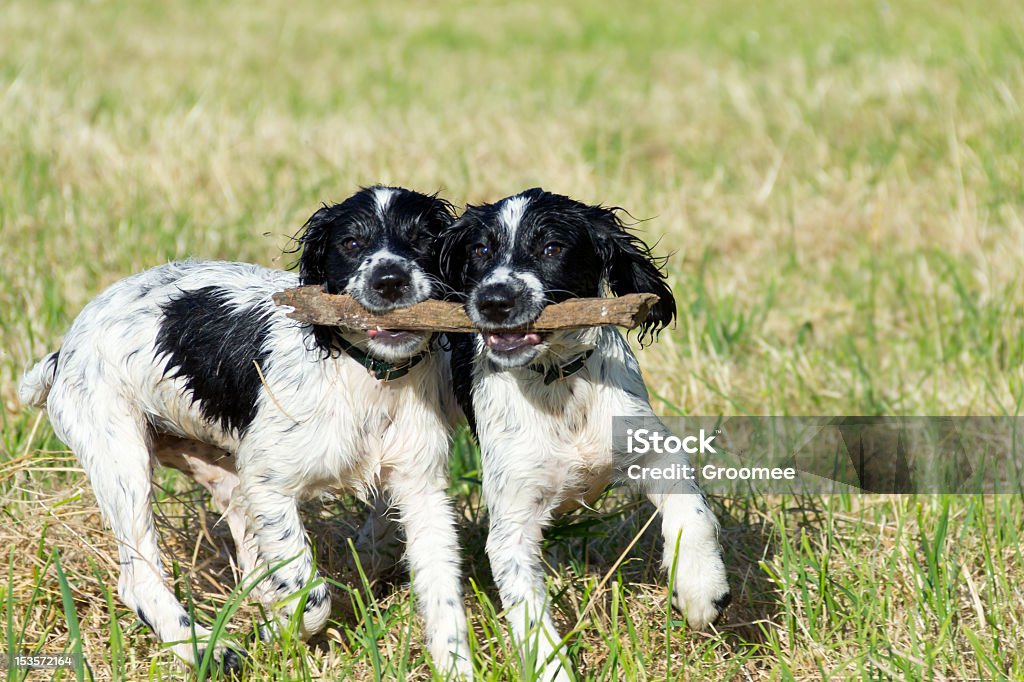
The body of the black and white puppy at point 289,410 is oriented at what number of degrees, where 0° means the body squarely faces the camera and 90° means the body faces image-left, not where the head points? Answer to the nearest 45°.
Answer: approximately 315°

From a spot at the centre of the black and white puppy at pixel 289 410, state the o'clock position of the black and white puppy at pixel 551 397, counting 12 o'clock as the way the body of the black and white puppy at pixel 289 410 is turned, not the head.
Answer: the black and white puppy at pixel 551 397 is roughly at 11 o'clock from the black and white puppy at pixel 289 410.

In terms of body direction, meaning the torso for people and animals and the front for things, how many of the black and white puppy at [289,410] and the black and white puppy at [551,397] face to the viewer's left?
0

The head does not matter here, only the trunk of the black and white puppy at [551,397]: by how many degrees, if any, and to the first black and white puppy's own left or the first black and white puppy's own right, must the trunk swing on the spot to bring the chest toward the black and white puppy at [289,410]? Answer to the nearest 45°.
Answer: approximately 90° to the first black and white puppy's own right

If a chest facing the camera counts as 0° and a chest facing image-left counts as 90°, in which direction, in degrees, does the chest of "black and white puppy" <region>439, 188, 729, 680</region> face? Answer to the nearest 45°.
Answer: approximately 0°
